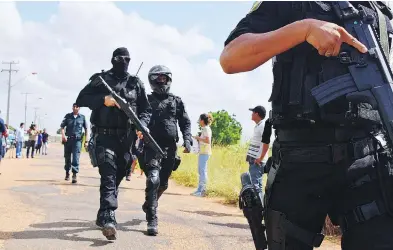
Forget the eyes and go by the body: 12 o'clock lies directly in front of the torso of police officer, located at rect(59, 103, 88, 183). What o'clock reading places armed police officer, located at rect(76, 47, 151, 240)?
The armed police officer is roughly at 12 o'clock from the police officer.

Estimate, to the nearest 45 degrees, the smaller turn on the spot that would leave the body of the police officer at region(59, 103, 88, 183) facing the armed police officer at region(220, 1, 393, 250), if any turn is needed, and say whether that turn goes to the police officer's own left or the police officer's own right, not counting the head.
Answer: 0° — they already face them

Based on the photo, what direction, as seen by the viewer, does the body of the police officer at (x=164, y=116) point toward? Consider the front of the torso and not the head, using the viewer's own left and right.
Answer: facing the viewer

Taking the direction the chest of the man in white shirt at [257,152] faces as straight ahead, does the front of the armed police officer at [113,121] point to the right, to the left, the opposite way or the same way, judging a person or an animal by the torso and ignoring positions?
to the left

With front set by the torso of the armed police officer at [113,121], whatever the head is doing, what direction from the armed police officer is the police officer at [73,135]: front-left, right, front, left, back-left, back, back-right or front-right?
back

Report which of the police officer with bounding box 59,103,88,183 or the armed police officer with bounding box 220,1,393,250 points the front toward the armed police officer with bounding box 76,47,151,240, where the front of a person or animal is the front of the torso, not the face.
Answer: the police officer

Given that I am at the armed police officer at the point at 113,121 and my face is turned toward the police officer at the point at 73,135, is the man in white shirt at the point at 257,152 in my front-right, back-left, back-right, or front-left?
front-right

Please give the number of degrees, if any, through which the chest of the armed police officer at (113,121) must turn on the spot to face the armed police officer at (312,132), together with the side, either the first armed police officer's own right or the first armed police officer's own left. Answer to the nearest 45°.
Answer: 0° — they already face them

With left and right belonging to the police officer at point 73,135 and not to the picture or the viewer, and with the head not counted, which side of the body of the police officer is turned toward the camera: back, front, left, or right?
front

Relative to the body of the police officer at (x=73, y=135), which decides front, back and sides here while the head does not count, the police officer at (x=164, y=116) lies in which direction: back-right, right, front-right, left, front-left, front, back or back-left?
front

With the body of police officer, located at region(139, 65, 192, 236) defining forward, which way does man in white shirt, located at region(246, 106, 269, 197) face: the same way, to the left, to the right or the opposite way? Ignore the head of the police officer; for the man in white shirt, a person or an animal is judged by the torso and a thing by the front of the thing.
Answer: to the right

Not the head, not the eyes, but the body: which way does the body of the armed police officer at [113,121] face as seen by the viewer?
toward the camera

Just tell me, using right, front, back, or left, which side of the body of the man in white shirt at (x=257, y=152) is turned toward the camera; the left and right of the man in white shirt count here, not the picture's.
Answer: left

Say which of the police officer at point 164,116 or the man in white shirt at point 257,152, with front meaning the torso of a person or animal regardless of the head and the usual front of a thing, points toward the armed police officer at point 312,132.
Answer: the police officer
